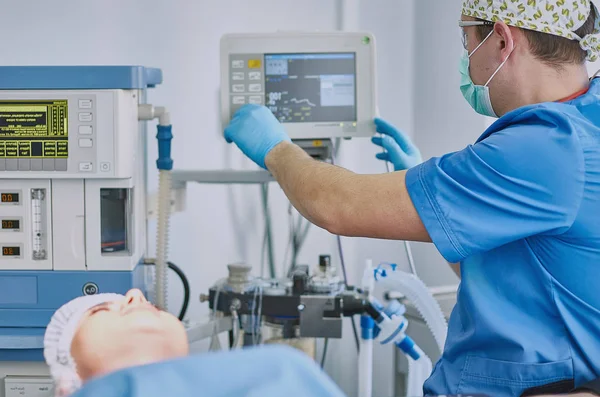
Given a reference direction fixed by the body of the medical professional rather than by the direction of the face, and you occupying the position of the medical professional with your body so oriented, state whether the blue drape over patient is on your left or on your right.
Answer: on your left

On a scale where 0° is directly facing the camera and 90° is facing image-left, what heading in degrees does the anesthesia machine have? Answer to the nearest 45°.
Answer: approximately 0°

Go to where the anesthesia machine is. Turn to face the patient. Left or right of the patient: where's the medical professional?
left

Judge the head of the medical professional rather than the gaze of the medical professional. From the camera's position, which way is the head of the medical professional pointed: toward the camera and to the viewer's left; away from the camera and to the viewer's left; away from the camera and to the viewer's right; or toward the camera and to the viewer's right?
away from the camera and to the viewer's left

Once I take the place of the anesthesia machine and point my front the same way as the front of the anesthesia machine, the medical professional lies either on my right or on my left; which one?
on my left

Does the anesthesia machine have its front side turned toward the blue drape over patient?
yes

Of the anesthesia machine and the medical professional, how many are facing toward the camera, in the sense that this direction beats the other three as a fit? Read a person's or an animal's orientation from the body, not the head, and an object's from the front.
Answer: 1

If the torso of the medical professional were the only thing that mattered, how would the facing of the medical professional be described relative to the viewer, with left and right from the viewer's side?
facing away from the viewer and to the left of the viewer

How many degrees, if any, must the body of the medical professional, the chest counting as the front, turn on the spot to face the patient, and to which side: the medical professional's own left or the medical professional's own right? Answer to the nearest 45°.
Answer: approximately 90° to the medical professional's own left
